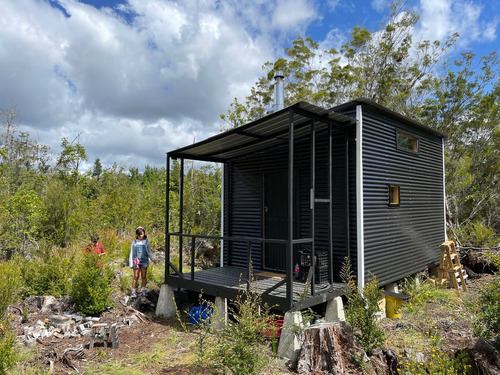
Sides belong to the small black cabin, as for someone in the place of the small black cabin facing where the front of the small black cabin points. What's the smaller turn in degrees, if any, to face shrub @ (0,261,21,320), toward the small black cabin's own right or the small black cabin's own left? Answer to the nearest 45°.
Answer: approximately 45° to the small black cabin's own right

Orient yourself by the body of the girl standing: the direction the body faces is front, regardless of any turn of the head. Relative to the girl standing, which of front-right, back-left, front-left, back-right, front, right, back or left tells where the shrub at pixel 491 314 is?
front-left

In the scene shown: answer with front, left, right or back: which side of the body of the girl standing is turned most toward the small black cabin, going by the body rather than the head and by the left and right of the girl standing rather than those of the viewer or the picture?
left

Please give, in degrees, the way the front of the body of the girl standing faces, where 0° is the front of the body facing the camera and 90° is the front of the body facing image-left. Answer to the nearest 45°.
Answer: approximately 0°

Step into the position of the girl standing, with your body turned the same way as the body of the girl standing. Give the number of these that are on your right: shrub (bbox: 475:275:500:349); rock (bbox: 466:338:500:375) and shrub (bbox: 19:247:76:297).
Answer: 1

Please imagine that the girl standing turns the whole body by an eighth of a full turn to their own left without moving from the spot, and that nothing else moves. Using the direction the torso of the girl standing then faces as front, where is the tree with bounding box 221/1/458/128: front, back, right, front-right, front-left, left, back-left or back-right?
left

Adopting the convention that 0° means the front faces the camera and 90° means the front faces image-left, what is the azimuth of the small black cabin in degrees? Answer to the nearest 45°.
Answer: approximately 45°

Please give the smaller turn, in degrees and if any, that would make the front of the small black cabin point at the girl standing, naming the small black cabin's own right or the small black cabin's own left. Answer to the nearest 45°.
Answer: approximately 45° to the small black cabin's own right

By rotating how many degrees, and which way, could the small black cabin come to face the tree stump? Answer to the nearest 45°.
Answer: approximately 45° to its left
